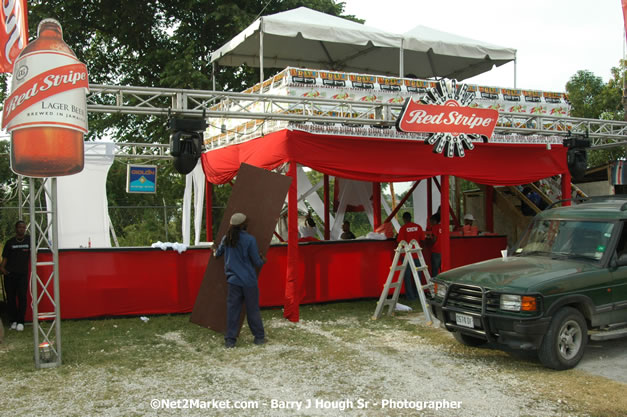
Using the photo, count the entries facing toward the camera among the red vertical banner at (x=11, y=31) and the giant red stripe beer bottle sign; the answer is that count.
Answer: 2

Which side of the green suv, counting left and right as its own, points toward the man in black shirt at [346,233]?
right

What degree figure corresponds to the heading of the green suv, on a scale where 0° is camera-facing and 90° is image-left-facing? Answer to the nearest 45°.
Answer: approximately 45°

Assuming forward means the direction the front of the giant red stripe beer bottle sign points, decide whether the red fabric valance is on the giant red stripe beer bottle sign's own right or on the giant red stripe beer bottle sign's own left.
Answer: on the giant red stripe beer bottle sign's own left

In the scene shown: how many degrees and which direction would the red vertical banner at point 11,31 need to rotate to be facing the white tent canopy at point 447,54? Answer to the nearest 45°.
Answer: approximately 90° to its left

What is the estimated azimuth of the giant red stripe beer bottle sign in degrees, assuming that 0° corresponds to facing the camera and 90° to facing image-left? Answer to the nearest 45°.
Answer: approximately 0°
